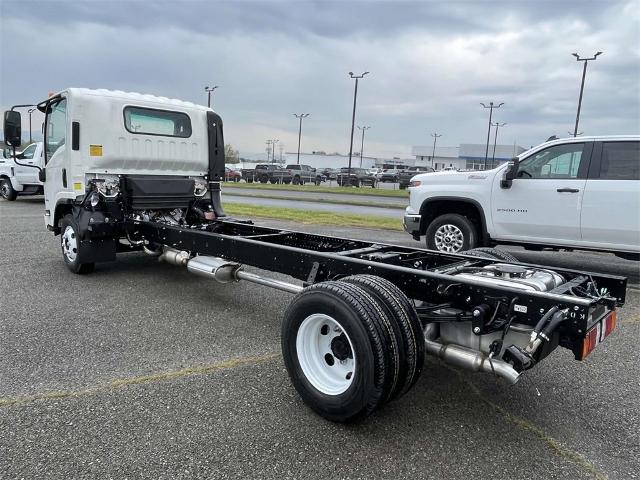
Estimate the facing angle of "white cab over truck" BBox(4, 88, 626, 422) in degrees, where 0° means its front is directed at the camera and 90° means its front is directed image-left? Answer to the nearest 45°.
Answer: approximately 135°

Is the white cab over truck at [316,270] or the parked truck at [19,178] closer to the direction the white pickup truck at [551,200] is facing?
the parked truck

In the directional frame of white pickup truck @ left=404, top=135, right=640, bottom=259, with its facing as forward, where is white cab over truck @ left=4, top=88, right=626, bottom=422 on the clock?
The white cab over truck is roughly at 10 o'clock from the white pickup truck.

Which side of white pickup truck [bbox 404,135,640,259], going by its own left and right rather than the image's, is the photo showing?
left

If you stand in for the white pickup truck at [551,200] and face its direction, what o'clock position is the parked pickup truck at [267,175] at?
The parked pickup truck is roughly at 2 o'clock from the white pickup truck.

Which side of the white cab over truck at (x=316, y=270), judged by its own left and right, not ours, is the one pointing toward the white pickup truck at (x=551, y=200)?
right

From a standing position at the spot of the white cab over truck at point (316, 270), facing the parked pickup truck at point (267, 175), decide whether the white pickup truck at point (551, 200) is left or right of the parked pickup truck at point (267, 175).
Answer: right

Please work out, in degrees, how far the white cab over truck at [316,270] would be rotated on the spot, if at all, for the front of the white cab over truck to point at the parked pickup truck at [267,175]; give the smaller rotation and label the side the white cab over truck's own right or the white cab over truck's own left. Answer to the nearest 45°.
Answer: approximately 45° to the white cab over truck's own right
